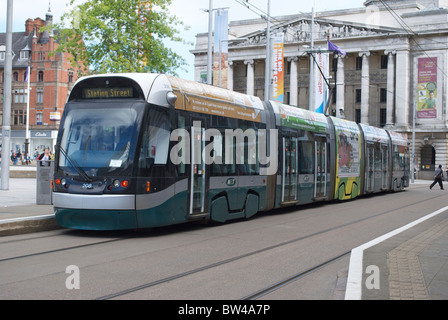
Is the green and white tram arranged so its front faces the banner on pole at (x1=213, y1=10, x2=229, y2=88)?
no

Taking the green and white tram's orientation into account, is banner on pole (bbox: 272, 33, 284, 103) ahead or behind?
behind

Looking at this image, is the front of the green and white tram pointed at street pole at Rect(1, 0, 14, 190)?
no

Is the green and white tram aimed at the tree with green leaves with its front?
no

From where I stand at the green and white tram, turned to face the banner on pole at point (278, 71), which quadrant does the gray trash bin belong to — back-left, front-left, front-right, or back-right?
back-left

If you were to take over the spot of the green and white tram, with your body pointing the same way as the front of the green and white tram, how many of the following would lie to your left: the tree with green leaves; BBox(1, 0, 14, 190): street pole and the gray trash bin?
0

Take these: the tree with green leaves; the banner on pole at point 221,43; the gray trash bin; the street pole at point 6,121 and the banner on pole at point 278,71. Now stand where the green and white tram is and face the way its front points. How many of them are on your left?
0

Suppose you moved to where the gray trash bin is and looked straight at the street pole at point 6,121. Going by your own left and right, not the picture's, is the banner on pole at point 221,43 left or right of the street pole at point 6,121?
right

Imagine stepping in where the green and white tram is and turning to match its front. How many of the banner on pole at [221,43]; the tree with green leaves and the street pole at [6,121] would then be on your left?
0

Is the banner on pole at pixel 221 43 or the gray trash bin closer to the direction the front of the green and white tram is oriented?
the gray trash bin

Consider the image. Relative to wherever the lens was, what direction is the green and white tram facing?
facing the viewer and to the left of the viewer
